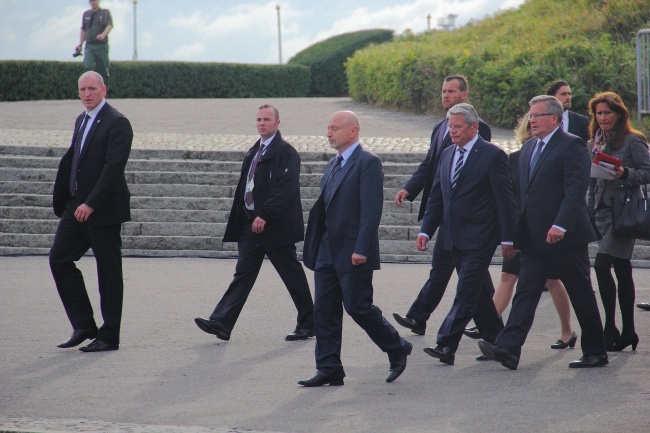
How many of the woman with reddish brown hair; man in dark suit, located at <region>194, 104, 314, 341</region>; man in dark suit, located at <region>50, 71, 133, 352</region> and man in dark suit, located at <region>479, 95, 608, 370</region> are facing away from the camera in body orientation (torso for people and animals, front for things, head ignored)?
0

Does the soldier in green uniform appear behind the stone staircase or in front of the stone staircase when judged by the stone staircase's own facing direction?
behind

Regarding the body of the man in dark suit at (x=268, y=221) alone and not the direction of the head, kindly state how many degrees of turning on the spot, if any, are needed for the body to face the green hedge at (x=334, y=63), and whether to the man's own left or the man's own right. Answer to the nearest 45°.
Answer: approximately 135° to the man's own right

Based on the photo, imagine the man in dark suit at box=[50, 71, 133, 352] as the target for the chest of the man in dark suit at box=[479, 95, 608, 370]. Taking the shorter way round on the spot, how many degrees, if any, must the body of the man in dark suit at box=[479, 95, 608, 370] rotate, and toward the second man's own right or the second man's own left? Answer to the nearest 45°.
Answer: approximately 45° to the second man's own right

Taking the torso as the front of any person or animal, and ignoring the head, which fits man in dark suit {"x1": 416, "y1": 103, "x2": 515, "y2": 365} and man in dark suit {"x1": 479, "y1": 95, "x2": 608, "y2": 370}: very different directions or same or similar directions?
same or similar directions

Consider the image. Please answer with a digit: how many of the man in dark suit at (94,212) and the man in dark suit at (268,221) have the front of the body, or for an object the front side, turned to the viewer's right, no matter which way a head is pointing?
0

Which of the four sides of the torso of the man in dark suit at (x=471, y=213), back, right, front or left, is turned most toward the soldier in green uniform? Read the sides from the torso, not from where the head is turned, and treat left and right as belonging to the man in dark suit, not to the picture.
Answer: right

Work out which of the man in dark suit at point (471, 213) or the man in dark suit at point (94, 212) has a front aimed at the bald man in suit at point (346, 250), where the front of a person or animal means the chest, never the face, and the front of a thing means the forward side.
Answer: the man in dark suit at point (471, 213)

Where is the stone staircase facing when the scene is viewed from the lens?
facing the viewer

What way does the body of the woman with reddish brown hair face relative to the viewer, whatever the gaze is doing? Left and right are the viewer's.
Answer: facing the viewer and to the left of the viewer

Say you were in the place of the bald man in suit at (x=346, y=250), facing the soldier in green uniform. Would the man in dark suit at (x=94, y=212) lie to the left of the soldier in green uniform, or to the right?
left

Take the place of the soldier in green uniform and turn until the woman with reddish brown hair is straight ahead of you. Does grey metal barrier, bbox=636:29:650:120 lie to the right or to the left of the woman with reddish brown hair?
left

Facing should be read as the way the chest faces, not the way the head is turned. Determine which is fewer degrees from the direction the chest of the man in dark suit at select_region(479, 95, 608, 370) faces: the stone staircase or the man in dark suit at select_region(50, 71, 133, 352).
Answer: the man in dark suit

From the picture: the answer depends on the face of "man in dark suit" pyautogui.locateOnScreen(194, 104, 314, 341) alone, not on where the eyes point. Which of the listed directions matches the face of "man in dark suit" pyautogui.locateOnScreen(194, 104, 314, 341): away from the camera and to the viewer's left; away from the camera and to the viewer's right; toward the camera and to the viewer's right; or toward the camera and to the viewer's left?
toward the camera and to the viewer's left

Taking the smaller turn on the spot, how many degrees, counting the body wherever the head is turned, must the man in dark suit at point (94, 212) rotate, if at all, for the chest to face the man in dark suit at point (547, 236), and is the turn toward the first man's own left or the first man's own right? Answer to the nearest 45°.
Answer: approximately 90° to the first man's own left

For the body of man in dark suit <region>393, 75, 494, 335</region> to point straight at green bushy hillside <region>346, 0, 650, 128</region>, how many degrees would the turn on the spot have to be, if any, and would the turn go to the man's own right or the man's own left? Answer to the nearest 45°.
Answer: approximately 135° to the man's own right

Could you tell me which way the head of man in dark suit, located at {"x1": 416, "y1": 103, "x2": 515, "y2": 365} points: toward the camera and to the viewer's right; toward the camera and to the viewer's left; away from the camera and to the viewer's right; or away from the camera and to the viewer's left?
toward the camera and to the viewer's left
